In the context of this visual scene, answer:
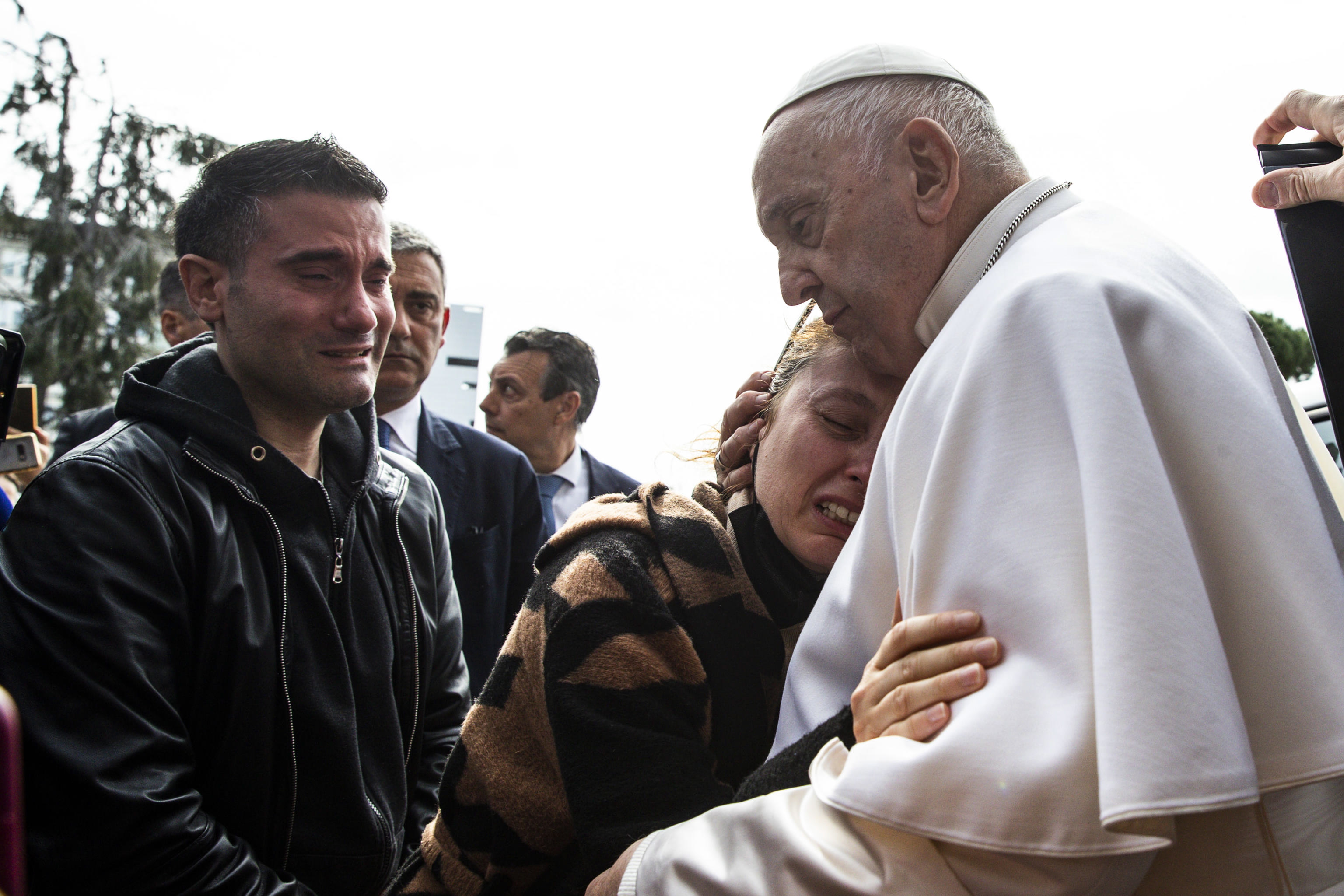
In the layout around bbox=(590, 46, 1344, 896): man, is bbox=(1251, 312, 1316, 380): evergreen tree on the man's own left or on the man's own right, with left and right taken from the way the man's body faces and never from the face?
on the man's own right

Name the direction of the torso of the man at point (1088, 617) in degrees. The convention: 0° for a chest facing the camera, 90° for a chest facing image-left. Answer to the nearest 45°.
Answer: approximately 90°

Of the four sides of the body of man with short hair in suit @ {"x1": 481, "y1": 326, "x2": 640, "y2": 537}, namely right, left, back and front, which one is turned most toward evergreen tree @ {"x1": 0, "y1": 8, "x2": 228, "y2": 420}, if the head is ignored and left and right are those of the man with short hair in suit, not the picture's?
right

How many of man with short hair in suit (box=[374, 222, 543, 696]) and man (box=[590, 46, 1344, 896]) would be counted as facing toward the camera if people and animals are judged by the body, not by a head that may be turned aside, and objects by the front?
1

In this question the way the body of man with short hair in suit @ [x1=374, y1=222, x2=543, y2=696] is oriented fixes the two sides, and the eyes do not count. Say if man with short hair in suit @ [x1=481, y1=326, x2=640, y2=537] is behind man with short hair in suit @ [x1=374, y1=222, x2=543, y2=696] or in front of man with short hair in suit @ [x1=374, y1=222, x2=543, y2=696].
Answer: behind

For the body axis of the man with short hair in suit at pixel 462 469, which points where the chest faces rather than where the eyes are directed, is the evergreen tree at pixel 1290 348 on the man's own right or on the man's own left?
on the man's own left

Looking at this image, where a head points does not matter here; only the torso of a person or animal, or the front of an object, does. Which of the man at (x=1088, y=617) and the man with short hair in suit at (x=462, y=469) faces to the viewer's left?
the man

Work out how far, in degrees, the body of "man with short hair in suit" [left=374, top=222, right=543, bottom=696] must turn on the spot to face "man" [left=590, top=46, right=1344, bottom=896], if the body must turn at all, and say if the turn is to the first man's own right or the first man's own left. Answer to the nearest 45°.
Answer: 0° — they already face them

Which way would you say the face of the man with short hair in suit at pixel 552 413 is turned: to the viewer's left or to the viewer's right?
to the viewer's left

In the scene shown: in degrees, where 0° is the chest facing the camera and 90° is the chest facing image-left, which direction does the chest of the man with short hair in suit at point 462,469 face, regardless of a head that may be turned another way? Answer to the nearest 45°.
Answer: approximately 0°
